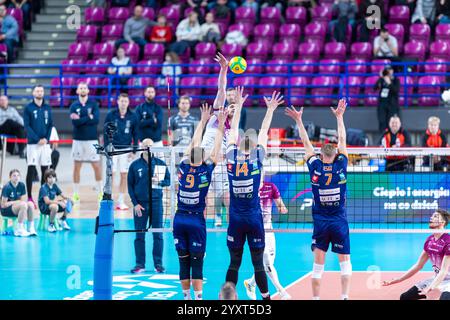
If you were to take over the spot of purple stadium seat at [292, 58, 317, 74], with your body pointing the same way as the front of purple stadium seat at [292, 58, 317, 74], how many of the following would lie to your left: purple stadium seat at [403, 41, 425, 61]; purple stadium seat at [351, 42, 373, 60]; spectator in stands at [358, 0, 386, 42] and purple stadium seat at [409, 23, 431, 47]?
4

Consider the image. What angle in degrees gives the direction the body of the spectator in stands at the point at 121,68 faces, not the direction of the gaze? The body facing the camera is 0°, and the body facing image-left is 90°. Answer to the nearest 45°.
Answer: approximately 0°

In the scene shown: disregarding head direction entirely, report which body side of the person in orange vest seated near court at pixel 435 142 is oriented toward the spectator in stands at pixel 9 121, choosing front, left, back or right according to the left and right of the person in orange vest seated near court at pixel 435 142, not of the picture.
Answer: right

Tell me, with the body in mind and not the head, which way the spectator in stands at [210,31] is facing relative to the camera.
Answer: toward the camera

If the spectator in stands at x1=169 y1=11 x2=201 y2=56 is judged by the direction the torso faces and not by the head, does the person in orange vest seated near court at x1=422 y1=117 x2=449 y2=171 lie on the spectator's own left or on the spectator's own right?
on the spectator's own left

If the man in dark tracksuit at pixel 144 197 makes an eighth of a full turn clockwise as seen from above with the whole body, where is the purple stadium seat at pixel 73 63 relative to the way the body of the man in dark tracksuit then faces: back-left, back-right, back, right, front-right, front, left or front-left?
back-right

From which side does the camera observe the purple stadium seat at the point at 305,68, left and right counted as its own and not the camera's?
front

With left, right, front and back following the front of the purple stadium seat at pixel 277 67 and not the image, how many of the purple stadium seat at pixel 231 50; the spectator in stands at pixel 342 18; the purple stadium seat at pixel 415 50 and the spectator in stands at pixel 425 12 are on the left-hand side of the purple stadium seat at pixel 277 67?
3

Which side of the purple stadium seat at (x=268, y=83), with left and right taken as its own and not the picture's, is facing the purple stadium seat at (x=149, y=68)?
right

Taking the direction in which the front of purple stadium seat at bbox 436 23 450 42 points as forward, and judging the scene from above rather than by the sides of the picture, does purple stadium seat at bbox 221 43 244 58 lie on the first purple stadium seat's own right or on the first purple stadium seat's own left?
on the first purple stadium seat's own right

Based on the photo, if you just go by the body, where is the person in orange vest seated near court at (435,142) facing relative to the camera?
toward the camera

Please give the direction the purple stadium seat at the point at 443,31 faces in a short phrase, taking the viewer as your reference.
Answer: facing the viewer

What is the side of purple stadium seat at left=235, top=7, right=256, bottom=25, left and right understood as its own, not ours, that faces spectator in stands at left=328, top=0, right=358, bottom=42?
left

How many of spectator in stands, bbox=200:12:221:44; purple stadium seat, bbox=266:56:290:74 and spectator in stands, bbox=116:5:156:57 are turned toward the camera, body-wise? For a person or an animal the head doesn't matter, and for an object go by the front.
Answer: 3
